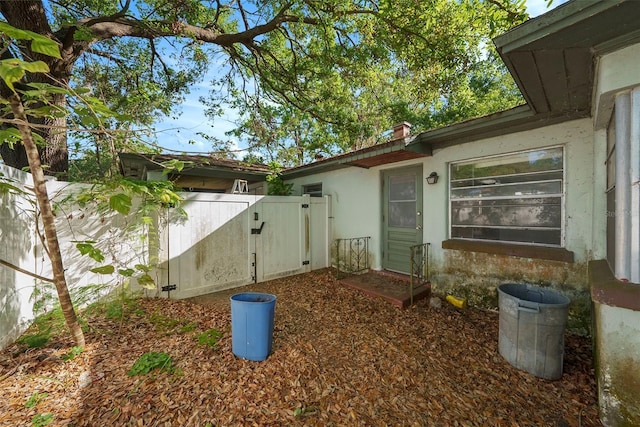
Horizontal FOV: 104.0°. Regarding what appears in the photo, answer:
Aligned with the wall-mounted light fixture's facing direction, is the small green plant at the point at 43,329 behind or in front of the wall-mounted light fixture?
in front

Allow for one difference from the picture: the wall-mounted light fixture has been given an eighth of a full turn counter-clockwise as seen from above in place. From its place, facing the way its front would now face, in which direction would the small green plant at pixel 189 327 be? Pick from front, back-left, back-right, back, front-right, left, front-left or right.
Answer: front-right

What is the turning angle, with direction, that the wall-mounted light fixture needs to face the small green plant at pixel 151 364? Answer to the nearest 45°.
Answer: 0° — it already faces it

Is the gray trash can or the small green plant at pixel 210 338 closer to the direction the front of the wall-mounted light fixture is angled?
the small green plant

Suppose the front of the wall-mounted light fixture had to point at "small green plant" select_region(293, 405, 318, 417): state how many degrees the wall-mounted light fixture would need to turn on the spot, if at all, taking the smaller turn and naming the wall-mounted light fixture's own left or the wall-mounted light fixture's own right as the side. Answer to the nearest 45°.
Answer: approximately 45° to the wall-mounted light fixture's own left

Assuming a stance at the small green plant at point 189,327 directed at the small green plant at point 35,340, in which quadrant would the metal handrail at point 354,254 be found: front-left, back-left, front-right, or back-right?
back-right

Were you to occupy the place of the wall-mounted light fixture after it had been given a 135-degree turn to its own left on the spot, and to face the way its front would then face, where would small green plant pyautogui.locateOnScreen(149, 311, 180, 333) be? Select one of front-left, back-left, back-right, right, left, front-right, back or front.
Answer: back-right

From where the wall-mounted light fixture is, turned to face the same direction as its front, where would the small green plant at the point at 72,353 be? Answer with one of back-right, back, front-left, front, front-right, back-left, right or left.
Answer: front

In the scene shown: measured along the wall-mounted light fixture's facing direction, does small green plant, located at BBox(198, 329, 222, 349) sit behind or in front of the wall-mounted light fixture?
in front

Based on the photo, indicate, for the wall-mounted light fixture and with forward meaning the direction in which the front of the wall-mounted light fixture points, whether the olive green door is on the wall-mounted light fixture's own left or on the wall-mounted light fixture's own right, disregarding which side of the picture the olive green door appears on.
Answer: on the wall-mounted light fixture's own right

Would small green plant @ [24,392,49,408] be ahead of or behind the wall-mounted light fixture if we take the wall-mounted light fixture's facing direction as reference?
ahead

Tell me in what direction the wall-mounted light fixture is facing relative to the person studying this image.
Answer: facing the viewer and to the left of the viewer
